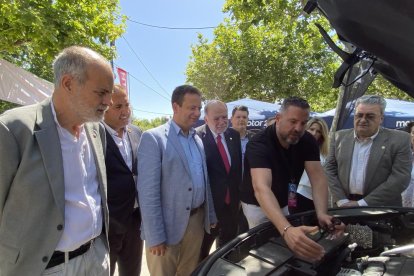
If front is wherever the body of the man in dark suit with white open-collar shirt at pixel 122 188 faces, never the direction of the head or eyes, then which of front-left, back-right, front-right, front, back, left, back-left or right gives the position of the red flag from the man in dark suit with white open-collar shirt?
back-left

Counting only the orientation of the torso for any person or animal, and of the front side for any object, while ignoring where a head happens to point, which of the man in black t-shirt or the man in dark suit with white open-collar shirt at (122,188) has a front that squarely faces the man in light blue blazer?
the man in dark suit with white open-collar shirt

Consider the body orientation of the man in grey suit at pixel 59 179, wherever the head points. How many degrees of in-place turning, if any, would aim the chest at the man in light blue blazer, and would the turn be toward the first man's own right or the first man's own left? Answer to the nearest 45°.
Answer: approximately 90° to the first man's own left

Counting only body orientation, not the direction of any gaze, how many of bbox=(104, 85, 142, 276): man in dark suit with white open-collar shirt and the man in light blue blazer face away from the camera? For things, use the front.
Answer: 0

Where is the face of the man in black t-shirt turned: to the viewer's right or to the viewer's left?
to the viewer's right

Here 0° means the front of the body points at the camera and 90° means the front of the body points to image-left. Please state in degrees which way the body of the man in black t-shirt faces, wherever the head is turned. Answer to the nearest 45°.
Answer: approximately 315°

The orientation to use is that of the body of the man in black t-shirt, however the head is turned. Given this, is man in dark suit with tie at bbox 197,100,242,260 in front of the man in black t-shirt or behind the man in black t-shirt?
behind

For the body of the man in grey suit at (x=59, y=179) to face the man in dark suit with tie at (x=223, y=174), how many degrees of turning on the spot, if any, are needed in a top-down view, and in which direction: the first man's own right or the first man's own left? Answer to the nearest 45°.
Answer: approximately 90° to the first man's own left

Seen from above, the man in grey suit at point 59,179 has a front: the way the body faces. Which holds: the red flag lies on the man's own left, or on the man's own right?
on the man's own left

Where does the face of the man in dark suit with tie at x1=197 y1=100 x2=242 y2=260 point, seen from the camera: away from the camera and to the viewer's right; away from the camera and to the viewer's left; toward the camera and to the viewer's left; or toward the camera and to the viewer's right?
toward the camera and to the viewer's right
